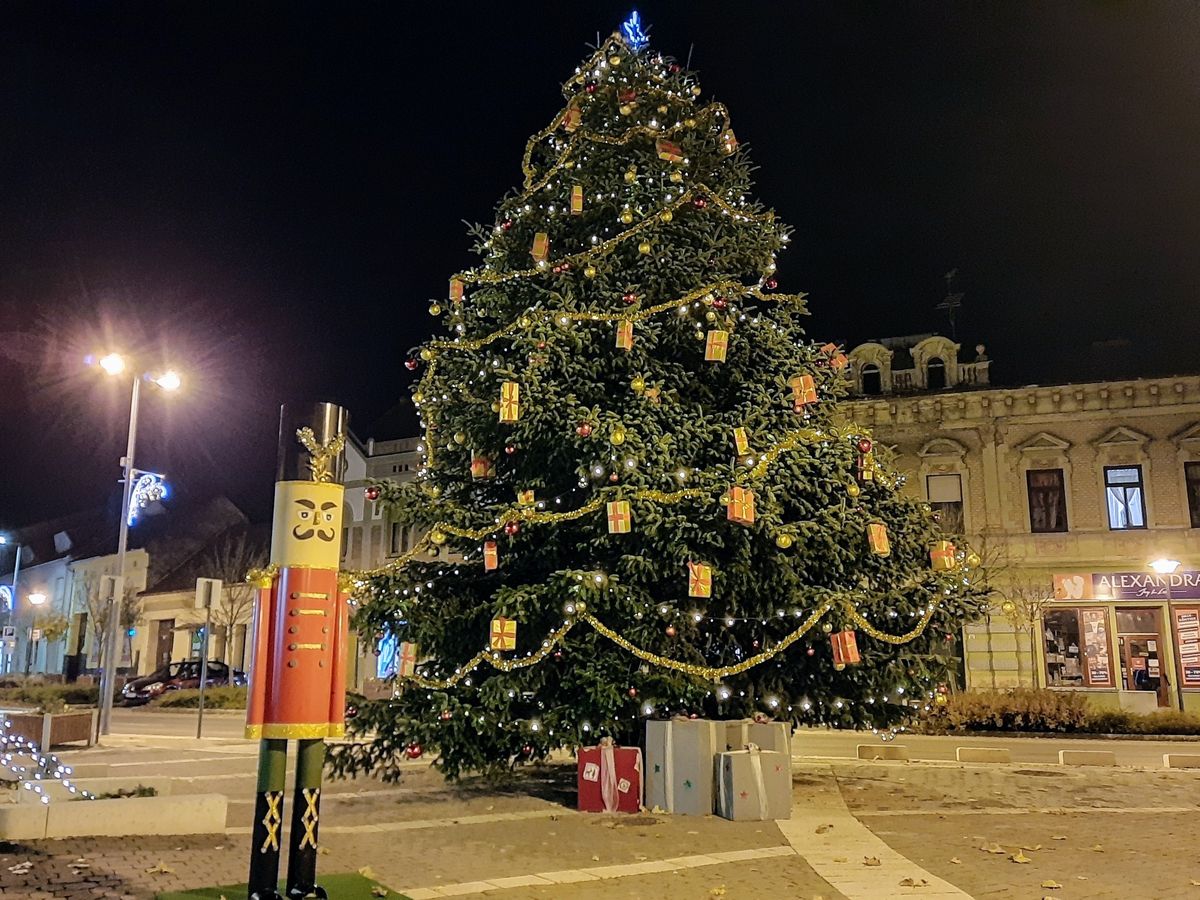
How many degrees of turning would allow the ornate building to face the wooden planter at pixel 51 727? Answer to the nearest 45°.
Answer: approximately 45° to its right

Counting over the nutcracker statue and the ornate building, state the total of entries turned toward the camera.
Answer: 2

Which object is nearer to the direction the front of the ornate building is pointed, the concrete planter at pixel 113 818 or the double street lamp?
the concrete planter

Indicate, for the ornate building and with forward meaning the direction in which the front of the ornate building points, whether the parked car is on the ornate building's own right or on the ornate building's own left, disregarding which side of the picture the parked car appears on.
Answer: on the ornate building's own right

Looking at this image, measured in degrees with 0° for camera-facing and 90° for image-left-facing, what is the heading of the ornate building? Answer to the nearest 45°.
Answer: approximately 0°

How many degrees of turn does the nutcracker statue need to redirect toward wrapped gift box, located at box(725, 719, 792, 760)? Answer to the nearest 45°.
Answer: approximately 135° to its left

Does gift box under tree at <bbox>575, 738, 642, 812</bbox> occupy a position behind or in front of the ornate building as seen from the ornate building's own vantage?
in front

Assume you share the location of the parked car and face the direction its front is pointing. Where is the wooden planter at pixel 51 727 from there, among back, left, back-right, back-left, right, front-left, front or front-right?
front-left
